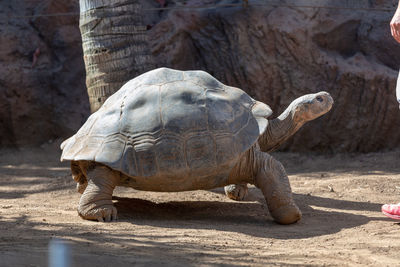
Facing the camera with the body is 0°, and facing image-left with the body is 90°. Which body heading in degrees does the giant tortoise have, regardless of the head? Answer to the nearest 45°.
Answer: approximately 270°

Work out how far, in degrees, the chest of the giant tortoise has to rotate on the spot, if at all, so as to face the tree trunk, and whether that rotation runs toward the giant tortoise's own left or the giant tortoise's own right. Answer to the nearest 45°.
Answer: approximately 90° to the giant tortoise's own left
